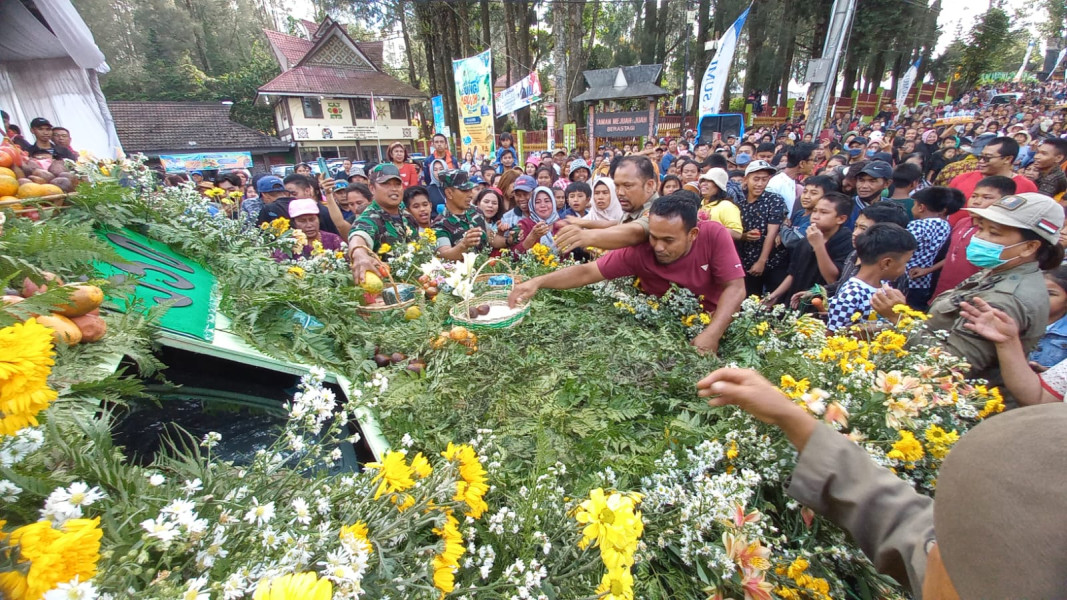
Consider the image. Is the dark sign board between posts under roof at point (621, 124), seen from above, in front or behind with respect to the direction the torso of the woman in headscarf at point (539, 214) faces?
behind

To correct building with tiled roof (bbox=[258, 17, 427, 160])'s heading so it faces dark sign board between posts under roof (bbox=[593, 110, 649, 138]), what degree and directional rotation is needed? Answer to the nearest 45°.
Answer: approximately 45° to its left

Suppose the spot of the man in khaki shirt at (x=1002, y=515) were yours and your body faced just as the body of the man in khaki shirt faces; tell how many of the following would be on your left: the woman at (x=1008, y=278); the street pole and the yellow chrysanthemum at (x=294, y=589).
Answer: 1

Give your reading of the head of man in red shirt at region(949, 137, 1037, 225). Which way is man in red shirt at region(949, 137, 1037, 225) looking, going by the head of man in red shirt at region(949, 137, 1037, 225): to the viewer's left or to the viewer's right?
to the viewer's left

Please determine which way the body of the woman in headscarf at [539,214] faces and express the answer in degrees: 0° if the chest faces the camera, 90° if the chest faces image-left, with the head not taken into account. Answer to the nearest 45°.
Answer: approximately 0°

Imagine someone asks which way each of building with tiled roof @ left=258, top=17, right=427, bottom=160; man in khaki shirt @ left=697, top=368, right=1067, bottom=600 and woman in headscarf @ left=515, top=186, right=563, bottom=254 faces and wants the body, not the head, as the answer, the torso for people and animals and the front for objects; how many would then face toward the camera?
2

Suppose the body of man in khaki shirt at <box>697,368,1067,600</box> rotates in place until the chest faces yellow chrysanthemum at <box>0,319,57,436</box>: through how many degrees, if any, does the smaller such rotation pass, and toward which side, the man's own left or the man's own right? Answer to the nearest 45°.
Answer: approximately 90° to the man's own left

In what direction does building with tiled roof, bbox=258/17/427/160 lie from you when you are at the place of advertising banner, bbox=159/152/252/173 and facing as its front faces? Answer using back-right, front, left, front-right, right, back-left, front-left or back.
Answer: back-left

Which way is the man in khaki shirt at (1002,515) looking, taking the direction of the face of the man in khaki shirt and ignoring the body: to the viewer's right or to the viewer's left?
to the viewer's left
